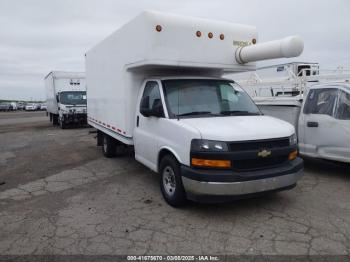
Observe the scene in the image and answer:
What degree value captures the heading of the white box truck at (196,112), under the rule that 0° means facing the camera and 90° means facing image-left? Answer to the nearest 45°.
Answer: approximately 315°

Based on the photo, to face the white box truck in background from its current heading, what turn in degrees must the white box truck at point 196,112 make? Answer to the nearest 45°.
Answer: approximately 180°

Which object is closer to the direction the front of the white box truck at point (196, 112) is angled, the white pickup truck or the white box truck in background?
the white pickup truck

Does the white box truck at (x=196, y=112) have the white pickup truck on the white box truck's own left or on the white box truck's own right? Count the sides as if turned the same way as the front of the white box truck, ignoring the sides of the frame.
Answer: on the white box truck's own left
